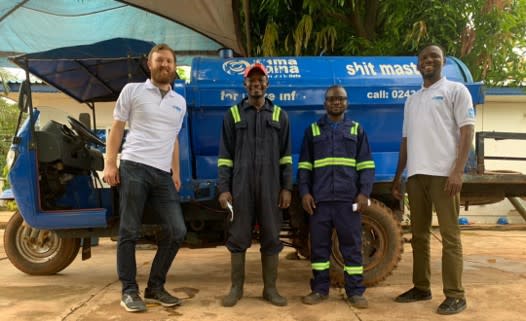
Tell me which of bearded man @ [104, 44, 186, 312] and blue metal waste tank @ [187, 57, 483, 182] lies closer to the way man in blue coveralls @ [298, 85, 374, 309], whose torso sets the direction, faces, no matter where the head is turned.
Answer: the bearded man

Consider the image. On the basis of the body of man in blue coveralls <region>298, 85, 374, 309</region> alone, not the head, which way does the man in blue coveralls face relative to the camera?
toward the camera

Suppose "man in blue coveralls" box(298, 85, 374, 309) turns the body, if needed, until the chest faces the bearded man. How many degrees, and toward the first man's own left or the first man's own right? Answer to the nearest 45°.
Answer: approximately 90° to the first man's own right

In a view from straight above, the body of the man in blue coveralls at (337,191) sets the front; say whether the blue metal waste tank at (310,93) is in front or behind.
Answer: behind

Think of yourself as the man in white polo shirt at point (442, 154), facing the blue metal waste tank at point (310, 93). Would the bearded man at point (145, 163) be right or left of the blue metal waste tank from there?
left

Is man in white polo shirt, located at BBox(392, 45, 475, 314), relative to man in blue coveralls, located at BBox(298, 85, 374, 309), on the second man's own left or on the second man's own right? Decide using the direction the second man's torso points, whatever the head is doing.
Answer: on the second man's own left

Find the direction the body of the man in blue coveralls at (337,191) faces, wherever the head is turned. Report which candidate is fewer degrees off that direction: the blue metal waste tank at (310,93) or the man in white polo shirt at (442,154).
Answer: the man in white polo shirt
